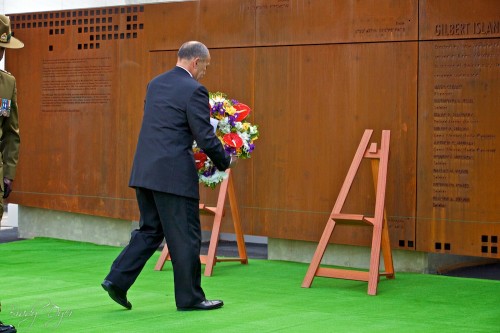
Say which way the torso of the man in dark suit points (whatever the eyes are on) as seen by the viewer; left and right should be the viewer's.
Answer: facing away from the viewer and to the right of the viewer

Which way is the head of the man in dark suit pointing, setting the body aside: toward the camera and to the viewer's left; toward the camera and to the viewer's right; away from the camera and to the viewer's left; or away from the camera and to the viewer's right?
away from the camera and to the viewer's right

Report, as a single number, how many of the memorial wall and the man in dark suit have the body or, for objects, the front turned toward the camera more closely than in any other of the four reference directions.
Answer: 1

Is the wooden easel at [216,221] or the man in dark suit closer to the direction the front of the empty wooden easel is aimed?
the man in dark suit

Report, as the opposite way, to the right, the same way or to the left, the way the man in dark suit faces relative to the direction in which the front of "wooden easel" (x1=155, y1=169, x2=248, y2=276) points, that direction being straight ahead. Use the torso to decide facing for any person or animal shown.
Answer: the opposite way

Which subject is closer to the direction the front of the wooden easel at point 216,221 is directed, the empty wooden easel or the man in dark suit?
the man in dark suit

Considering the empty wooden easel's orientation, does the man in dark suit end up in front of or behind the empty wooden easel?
in front
